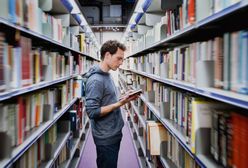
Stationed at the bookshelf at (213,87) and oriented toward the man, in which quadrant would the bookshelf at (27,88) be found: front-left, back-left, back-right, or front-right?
front-left

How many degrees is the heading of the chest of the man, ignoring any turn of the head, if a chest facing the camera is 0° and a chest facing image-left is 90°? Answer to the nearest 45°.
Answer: approximately 270°

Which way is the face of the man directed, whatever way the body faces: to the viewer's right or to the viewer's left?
to the viewer's right
